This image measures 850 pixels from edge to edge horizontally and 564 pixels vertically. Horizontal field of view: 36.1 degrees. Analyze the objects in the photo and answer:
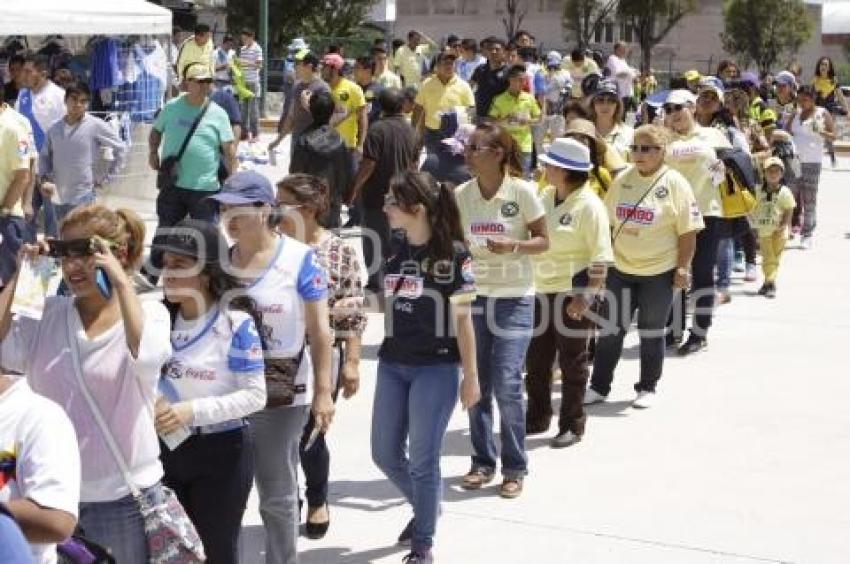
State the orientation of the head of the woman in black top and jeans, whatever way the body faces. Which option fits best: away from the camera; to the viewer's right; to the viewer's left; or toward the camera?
to the viewer's left

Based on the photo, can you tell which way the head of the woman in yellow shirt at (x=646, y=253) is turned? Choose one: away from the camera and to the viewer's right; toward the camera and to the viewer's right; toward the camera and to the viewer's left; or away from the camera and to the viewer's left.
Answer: toward the camera and to the viewer's left

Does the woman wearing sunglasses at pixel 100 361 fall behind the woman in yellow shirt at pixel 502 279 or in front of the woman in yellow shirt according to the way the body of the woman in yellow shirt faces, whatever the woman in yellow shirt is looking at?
in front

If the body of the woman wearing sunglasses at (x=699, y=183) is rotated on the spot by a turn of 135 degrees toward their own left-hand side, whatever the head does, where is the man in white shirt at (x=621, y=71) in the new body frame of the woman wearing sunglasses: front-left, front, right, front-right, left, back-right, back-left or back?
left

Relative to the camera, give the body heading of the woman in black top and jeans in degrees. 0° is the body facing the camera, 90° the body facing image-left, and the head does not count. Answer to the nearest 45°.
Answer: approximately 45°

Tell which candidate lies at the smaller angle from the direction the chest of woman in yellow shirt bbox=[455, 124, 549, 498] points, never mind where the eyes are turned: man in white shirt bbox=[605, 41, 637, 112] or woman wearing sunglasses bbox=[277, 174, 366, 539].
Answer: the woman wearing sunglasses

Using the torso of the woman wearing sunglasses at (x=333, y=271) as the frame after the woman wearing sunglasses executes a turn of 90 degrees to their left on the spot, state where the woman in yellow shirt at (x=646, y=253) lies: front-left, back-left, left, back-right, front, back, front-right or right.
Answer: left

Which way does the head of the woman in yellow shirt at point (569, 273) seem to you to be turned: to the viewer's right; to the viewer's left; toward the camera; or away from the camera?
to the viewer's left

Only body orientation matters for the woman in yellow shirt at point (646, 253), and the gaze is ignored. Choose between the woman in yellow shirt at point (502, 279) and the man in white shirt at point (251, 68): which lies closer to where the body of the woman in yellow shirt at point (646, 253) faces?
the woman in yellow shirt

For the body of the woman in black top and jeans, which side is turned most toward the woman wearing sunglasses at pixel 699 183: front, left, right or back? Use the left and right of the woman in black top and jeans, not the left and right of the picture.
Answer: back

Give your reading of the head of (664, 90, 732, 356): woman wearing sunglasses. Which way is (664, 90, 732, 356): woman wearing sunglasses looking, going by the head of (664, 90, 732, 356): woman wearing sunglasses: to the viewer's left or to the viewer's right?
to the viewer's left
